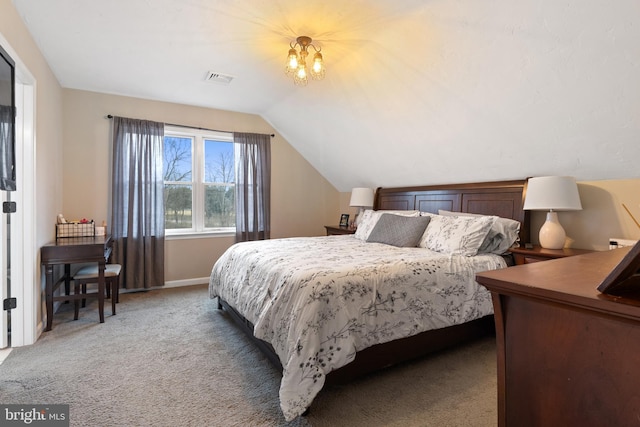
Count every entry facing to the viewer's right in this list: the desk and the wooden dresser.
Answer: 1

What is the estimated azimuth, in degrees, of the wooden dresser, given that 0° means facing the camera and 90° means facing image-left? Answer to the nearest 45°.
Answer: approximately 135°

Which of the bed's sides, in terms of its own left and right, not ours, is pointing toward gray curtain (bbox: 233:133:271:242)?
right

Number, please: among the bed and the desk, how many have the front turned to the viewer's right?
1

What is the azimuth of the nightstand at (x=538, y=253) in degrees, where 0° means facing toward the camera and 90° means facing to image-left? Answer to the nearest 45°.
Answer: approximately 45°

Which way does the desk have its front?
to the viewer's right

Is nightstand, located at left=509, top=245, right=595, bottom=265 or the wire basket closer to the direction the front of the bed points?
the wire basket

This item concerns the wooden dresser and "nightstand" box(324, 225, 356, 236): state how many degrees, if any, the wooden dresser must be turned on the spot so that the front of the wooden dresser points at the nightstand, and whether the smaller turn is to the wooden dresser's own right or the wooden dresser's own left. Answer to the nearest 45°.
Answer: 0° — it already faces it

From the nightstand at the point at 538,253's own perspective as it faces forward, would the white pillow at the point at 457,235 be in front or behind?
in front

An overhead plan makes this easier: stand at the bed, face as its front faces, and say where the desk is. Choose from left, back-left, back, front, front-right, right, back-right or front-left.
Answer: front-right

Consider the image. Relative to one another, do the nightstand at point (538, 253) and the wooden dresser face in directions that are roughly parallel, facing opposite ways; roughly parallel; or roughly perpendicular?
roughly perpendicular
